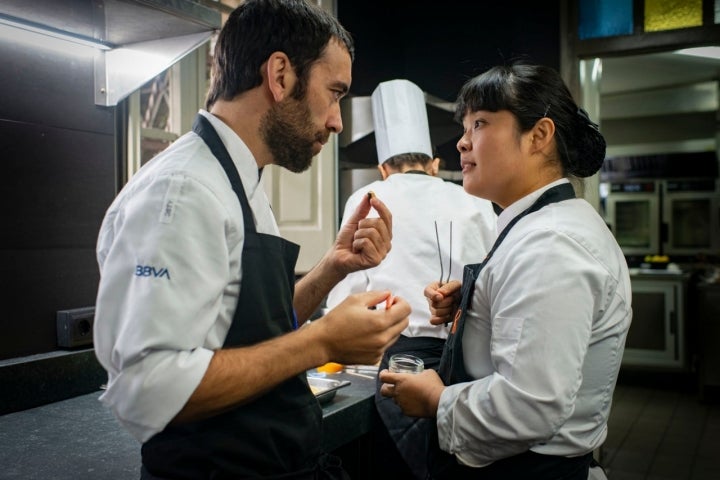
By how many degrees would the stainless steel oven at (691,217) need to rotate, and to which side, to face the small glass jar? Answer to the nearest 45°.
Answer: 0° — it already faces it

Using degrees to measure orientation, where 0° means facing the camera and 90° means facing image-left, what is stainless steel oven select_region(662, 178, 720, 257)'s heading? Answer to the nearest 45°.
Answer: approximately 0°

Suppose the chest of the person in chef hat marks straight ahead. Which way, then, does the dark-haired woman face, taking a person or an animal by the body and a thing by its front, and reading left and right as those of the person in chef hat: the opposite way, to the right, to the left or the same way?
to the left

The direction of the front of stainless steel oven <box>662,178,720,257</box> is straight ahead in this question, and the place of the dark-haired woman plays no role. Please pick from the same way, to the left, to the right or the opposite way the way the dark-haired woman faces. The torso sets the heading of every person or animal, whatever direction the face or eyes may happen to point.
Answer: to the right

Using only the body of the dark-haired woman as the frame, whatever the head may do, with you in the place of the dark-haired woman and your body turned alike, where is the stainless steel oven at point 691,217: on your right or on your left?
on your right

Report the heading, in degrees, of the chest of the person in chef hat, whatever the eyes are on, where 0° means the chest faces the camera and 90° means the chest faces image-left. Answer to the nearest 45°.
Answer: approximately 180°

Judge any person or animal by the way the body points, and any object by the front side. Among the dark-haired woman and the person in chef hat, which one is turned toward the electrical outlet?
the dark-haired woman

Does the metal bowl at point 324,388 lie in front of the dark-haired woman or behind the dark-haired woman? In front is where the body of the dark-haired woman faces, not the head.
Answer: in front

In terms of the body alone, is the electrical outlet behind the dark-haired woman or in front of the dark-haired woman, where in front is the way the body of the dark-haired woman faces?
in front

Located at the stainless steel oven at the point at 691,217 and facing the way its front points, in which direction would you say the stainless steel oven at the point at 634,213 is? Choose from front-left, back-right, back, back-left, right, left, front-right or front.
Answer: right

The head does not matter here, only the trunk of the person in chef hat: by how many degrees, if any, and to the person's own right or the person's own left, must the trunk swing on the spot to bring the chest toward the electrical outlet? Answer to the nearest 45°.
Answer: approximately 135° to the person's own left

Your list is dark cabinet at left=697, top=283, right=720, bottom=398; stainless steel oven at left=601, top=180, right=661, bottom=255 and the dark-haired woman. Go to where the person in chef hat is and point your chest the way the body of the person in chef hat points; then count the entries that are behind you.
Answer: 1

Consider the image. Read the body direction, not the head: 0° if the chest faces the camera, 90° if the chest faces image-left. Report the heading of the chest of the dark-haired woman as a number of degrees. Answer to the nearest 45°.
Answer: approximately 90°

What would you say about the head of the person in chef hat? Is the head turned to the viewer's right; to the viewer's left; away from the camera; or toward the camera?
away from the camera

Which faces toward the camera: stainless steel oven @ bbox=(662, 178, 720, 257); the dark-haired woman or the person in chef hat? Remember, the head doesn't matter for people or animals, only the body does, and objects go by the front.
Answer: the stainless steel oven
